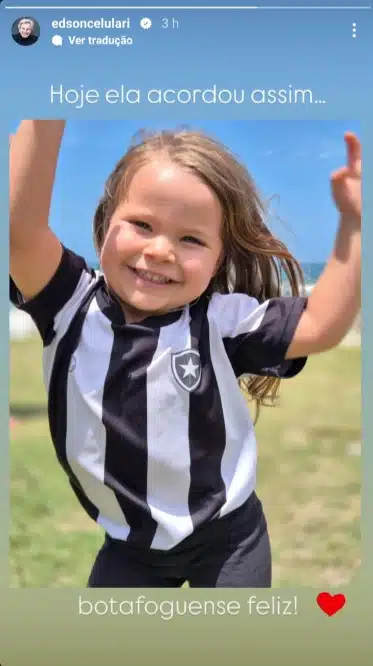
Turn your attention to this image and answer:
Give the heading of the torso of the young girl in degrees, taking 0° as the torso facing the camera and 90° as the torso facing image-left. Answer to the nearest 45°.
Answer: approximately 0°
